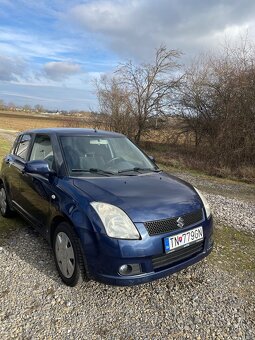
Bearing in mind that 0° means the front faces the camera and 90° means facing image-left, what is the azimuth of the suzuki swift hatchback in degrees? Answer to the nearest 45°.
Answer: approximately 315°

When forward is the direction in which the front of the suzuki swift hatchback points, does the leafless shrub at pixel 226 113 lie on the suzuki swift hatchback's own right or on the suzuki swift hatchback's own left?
on the suzuki swift hatchback's own left
